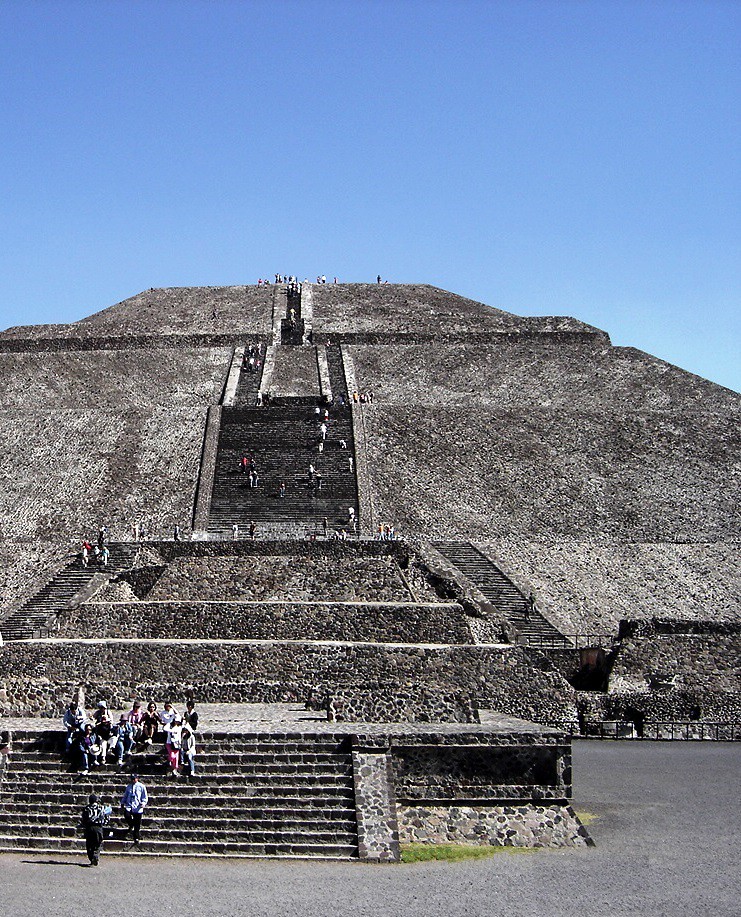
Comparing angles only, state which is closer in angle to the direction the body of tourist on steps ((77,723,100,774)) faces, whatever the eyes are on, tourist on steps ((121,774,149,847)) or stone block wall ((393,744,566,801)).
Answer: the tourist on steps

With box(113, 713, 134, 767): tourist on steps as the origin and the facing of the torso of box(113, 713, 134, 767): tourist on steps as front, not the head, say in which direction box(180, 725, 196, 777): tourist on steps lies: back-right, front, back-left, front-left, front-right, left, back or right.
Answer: front-left

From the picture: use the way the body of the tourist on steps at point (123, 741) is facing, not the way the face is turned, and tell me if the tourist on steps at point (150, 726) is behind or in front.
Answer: behind

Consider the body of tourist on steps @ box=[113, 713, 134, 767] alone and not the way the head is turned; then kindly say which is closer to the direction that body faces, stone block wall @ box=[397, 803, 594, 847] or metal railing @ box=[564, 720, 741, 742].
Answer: the stone block wall

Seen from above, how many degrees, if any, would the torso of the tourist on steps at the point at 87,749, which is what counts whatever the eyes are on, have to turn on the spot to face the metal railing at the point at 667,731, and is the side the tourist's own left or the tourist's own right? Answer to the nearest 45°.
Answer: approximately 135° to the tourist's own left

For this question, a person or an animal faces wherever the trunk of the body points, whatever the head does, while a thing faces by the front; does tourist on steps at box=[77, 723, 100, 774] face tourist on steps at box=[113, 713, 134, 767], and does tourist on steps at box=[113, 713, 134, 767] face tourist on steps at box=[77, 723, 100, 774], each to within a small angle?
no

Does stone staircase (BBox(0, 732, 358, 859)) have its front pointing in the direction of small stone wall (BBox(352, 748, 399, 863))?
no

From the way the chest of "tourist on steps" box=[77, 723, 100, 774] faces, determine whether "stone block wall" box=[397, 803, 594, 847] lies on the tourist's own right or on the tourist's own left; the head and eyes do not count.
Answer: on the tourist's own left

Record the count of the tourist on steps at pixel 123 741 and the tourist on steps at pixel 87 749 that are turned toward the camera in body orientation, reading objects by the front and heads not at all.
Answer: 2

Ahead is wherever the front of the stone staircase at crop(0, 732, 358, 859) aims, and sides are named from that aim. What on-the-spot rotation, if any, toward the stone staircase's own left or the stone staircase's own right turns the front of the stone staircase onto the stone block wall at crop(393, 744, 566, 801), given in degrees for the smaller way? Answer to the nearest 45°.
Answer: approximately 90° to the stone staircase's own left

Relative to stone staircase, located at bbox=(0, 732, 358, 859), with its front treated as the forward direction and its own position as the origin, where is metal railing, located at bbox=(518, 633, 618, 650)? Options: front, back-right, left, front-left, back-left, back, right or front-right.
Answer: back-left

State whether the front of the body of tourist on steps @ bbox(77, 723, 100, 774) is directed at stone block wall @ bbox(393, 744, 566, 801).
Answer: no

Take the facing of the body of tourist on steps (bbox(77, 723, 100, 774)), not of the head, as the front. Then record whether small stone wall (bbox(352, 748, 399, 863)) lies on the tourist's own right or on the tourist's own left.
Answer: on the tourist's own left

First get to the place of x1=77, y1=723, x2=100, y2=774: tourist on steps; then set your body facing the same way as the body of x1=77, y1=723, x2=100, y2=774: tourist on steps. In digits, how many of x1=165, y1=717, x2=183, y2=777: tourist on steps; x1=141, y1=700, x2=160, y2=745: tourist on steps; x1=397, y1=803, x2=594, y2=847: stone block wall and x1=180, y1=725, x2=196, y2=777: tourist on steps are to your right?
0

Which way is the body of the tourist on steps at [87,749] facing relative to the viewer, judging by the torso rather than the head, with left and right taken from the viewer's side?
facing the viewer

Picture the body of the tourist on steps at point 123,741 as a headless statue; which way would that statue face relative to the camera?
toward the camera

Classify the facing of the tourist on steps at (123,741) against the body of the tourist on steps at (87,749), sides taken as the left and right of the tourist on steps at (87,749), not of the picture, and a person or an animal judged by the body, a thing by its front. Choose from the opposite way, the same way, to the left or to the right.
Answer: the same way

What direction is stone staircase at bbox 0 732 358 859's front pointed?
toward the camera

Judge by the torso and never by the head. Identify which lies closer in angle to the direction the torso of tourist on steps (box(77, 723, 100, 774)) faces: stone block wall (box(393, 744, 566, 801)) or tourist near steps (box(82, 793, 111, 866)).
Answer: the tourist near steps

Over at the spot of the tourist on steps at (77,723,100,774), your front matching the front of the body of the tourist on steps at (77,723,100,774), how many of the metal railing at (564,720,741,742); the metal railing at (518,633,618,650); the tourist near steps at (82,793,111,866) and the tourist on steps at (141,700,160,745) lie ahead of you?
1
